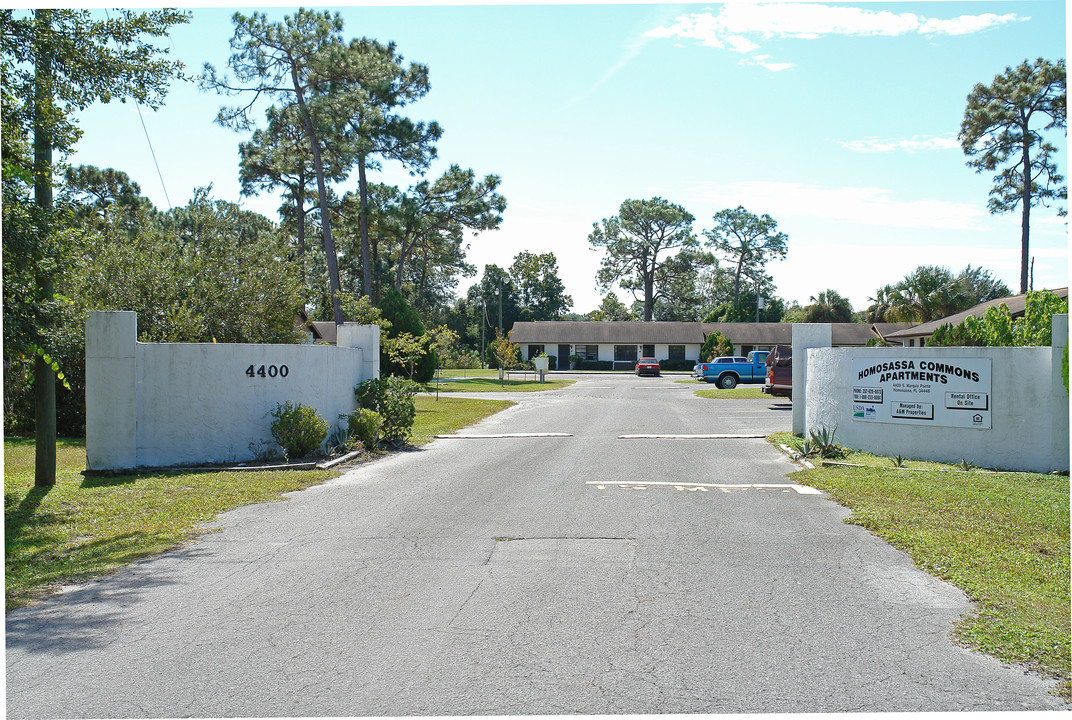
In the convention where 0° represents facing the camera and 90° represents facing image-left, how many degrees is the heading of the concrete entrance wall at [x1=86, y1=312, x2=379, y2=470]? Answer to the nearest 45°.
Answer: approximately 0°

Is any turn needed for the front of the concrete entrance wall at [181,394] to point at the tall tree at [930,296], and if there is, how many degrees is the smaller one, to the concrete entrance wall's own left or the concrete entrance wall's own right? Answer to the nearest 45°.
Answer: approximately 135° to the concrete entrance wall's own left

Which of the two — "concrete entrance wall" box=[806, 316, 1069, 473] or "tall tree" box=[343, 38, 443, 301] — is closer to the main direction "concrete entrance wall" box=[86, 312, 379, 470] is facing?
the concrete entrance wall

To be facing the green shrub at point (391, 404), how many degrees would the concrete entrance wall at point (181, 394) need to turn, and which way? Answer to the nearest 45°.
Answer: approximately 135° to its left
